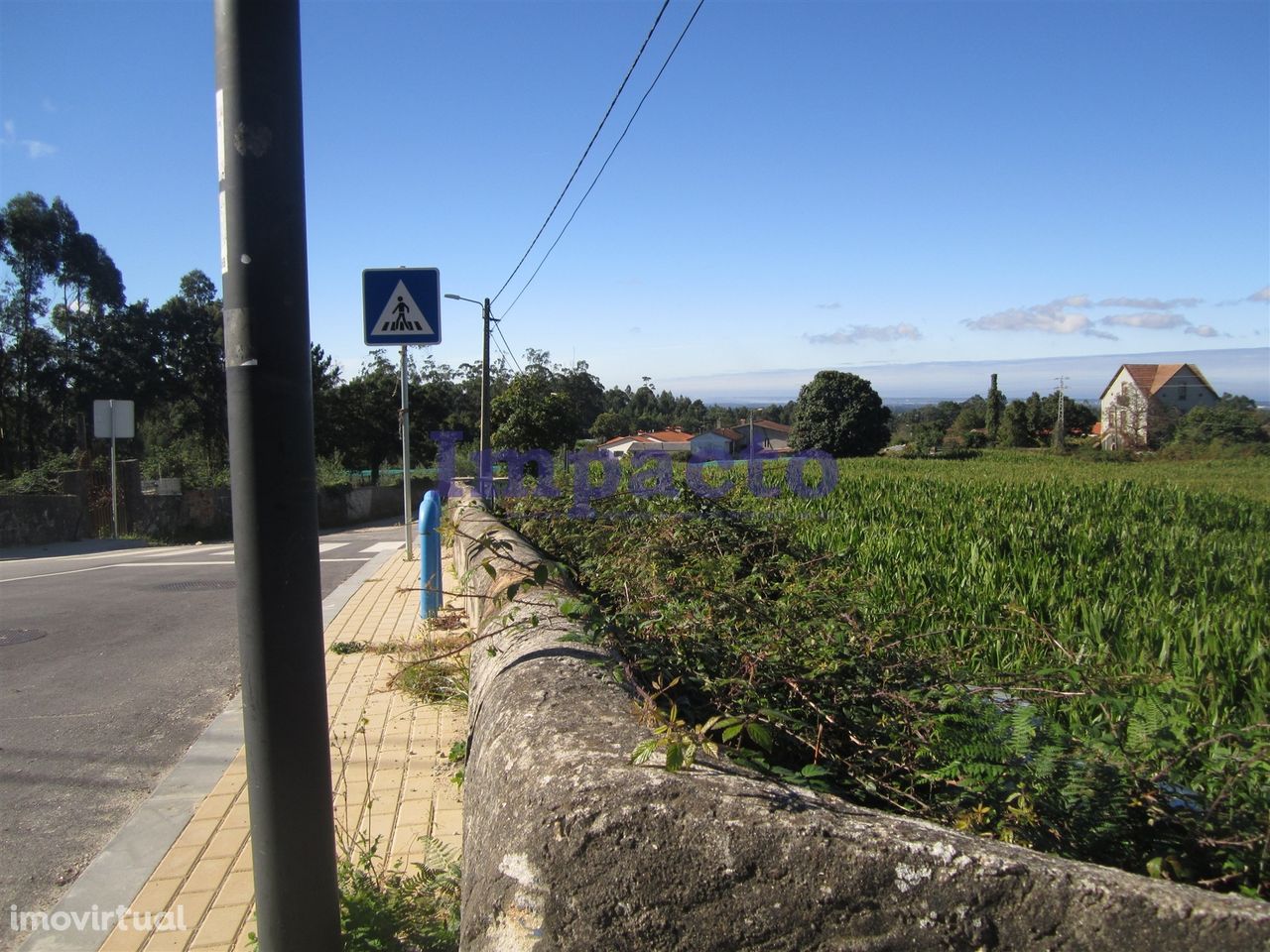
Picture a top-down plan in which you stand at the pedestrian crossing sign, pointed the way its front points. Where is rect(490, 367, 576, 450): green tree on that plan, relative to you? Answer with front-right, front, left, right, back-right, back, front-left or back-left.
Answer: back

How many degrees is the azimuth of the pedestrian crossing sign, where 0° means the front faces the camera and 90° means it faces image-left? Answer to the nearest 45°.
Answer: approximately 0°

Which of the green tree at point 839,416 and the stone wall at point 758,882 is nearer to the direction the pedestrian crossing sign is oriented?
the stone wall

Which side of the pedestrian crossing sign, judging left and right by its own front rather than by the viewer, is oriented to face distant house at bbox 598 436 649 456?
back

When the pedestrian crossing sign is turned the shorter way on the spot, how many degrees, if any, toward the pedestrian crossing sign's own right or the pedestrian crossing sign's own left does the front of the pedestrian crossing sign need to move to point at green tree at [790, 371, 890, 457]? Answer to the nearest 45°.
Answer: approximately 135° to the pedestrian crossing sign's own left

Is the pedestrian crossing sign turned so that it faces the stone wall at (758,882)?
yes

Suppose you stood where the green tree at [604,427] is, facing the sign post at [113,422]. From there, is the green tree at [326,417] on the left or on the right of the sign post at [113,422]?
right

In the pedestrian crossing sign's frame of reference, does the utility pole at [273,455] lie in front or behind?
in front

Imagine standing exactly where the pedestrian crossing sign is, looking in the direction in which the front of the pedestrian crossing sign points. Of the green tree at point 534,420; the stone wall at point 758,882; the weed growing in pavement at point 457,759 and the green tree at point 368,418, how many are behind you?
2

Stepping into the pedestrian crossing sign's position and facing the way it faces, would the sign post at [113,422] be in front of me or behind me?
behind

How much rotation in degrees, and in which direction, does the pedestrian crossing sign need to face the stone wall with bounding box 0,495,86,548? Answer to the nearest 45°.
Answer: approximately 135° to its right

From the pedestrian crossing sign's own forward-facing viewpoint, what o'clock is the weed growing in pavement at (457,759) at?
The weed growing in pavement is roughly at 12 o'clock from the pedestrian crossing sign.

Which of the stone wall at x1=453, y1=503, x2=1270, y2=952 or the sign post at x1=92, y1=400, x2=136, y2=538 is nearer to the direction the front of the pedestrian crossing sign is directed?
the stone wall
